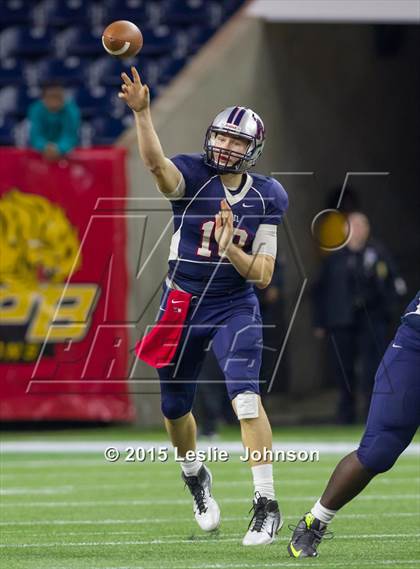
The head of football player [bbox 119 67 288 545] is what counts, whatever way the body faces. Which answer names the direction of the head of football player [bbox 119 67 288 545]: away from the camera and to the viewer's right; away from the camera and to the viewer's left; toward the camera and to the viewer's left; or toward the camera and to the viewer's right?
toward the camera and to the viewer's left

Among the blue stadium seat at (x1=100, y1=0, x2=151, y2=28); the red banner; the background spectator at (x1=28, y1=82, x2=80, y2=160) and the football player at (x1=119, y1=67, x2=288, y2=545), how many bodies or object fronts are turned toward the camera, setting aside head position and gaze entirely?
4

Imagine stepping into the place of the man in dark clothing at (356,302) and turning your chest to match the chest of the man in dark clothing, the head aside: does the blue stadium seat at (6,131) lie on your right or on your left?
on your right

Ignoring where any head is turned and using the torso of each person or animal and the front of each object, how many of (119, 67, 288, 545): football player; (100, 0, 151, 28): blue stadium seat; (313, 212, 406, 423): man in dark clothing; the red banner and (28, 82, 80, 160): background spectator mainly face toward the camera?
5

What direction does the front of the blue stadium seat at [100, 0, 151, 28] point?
toward the camera

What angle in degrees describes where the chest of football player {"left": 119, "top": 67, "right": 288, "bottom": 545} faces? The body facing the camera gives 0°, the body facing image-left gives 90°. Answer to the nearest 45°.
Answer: approximately 0°

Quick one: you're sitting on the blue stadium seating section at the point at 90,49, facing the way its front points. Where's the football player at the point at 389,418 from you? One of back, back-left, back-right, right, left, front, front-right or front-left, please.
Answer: front

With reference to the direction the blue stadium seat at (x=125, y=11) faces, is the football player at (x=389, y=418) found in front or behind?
in front

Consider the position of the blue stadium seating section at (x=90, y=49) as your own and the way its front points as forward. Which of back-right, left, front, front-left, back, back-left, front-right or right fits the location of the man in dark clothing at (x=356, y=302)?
front-left

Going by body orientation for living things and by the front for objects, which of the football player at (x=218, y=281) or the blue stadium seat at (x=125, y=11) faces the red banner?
the blue stadium seat

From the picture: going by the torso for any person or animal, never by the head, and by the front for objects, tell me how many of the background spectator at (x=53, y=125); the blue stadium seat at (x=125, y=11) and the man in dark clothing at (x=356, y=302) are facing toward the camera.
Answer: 3

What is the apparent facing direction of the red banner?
toward the camera

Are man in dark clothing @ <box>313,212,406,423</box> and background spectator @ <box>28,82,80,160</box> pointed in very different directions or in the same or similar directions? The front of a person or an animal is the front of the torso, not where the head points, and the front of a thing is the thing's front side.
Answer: same or similar directions

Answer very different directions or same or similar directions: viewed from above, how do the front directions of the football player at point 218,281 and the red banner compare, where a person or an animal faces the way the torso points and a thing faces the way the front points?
same or similar directions
